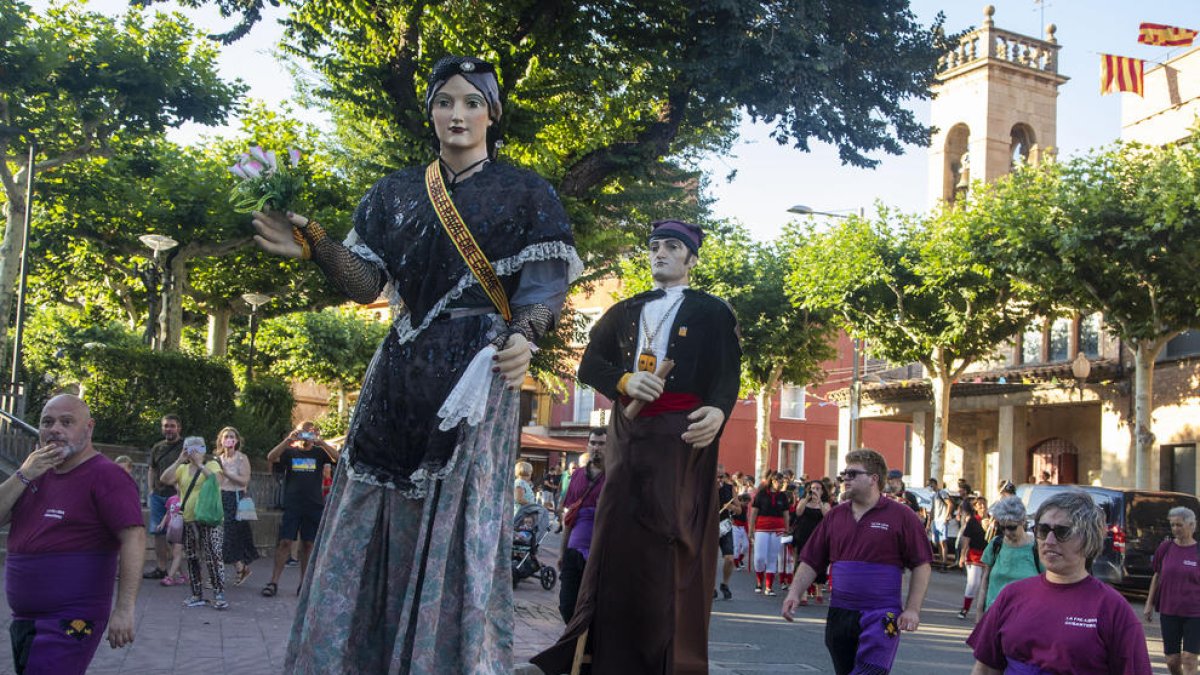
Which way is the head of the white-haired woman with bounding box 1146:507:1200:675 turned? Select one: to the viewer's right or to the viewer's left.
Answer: to the viewer's left

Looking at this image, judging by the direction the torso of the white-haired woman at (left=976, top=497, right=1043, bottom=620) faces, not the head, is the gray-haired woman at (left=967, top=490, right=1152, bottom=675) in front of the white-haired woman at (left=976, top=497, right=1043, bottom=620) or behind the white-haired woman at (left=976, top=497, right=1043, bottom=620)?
in front

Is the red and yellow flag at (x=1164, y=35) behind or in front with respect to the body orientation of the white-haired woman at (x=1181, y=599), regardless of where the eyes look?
behind

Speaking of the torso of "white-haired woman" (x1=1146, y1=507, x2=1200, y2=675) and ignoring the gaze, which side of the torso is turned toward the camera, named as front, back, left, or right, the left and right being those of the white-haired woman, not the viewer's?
front

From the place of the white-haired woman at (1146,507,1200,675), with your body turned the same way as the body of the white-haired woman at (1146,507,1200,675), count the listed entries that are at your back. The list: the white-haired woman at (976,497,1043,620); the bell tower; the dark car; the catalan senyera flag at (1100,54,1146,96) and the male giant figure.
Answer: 3

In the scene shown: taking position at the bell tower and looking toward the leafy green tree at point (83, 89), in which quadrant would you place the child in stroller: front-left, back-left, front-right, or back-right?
front-left

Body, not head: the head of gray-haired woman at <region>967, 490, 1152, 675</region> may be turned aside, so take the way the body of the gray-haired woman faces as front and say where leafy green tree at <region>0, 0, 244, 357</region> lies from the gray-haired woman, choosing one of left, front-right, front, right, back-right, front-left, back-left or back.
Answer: right

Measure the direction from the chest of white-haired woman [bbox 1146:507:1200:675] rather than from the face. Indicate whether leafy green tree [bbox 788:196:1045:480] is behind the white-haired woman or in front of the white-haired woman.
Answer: behind

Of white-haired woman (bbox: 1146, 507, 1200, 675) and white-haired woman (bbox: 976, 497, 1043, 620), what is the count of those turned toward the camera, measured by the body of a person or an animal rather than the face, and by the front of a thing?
2

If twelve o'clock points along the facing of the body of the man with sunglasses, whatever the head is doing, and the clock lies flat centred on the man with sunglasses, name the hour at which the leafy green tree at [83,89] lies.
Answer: The leafy green tree is roughly at 3 o'clock from the man with sunglasses.

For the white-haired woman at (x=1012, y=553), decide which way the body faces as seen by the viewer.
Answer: toward the camera

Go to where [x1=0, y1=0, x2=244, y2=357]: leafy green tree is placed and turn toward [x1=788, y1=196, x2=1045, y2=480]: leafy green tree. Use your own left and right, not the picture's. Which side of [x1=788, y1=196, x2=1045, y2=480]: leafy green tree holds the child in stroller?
right
